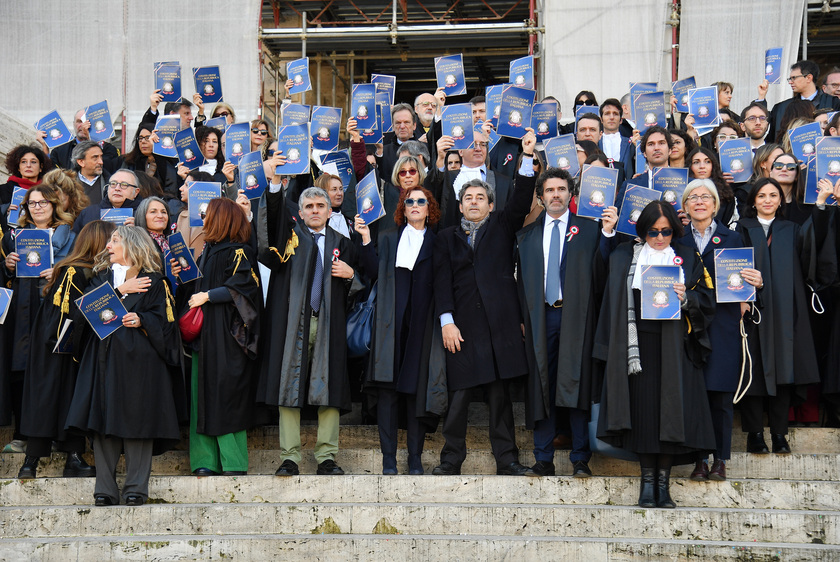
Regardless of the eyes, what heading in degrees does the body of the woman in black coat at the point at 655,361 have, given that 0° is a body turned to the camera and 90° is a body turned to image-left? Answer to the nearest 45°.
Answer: approximately 0°

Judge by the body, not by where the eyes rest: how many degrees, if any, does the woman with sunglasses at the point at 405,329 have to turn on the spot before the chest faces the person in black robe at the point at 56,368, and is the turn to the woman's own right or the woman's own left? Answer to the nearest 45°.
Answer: approximately 90° to the woman's own right

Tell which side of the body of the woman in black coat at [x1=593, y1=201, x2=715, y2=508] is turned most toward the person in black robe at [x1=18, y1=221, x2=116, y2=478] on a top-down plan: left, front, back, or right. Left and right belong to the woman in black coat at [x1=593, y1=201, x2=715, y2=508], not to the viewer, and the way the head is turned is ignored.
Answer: right

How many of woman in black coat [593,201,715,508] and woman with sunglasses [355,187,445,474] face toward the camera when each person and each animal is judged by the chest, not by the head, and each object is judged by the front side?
2
